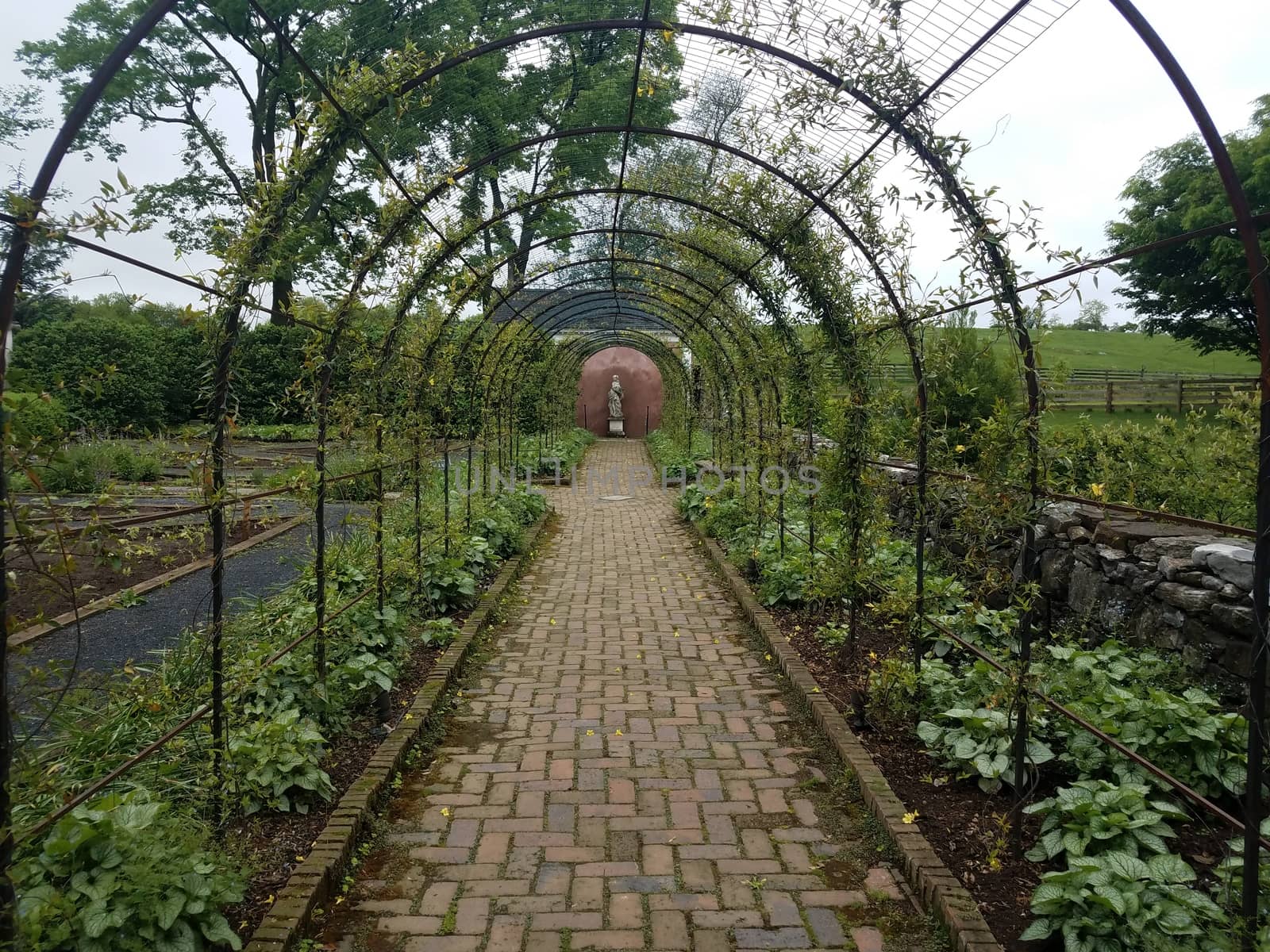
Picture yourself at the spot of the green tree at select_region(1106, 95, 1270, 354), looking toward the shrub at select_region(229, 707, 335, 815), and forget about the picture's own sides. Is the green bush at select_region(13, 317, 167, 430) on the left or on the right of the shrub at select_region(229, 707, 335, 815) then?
right

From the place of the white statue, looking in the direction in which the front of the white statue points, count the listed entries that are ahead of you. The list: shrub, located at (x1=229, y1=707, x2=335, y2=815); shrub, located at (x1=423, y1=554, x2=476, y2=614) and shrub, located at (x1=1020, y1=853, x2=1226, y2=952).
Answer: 3

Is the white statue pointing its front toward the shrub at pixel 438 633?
yes

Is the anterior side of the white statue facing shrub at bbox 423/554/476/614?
yes

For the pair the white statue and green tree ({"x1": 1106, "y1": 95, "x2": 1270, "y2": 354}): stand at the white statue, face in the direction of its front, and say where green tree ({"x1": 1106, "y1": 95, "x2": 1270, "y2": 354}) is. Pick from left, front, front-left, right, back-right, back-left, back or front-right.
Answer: front-left

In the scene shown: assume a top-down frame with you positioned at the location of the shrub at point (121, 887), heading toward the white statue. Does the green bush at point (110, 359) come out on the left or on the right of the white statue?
left

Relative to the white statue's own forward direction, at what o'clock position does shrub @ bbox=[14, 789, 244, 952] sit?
The shrub is roughly at 12 o'clock from the white statue.

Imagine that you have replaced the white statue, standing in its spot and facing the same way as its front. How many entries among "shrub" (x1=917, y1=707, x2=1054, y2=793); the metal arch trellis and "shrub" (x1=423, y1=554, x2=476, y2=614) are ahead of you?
3

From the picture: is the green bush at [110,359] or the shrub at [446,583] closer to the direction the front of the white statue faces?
the shrub

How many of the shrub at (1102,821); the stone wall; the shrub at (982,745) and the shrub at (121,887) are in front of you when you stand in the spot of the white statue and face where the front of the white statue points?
4

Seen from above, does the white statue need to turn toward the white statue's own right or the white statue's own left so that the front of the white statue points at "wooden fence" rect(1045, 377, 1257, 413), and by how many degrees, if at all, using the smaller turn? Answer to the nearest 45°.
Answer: approximately 45° to the white statue's own left

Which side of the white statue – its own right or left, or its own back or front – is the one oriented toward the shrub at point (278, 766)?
front

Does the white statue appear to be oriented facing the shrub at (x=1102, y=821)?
yes

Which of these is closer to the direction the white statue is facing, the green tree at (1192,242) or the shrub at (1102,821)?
the shrub
